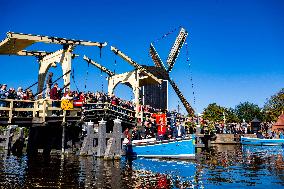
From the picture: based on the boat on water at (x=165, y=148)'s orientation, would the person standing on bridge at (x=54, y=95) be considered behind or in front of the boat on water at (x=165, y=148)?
behind

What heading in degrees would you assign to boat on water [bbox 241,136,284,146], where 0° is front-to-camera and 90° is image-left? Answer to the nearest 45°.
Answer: approximately 90°

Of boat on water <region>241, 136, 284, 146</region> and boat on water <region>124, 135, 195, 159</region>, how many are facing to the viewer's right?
1

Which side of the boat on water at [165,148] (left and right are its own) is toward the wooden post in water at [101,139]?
back

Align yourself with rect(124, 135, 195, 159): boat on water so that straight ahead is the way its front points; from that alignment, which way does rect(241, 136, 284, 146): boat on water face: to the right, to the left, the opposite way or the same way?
the opposite way

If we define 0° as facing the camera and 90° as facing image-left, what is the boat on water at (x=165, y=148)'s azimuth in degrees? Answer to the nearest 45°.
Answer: approximately 270°
